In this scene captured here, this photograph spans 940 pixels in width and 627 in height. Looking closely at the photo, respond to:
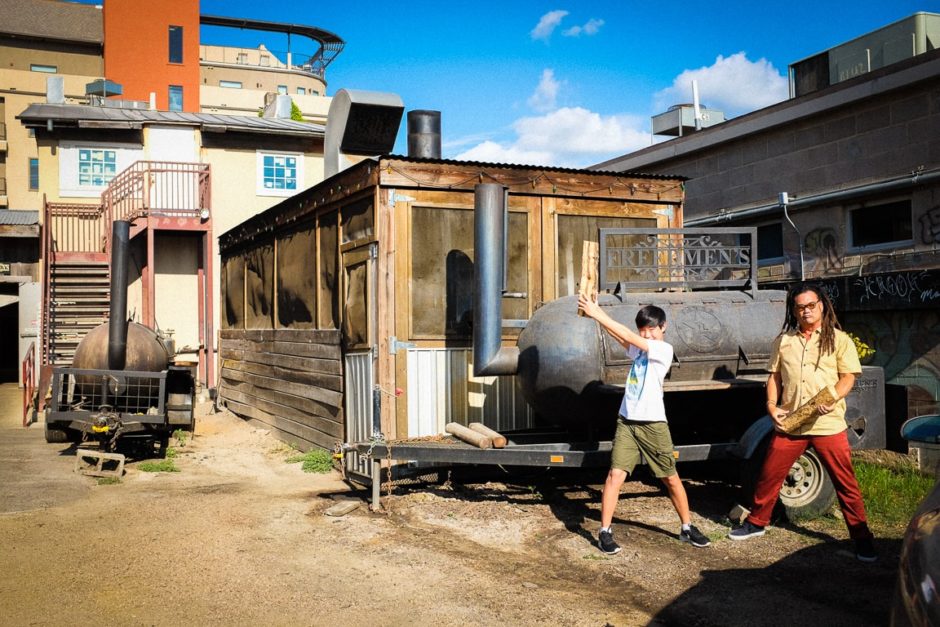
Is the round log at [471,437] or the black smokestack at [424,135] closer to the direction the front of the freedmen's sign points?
the round log

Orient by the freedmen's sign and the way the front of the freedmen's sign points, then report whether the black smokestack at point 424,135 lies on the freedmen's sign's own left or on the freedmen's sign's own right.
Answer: on the freedmen's sign's own right

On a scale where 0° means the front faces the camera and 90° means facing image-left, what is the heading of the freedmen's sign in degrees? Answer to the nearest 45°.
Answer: approximately 0°

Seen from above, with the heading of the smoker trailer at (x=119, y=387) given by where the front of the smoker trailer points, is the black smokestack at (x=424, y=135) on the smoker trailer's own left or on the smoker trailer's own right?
on the smoker trailer's own left

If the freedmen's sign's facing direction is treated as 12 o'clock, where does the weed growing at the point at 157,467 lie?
The weed growing is roughly at 3 o'clock from the freedmen's sign.

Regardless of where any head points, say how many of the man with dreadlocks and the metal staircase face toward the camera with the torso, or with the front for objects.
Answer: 2

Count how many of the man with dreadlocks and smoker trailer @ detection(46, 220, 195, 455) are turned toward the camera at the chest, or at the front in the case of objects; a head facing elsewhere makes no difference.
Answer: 2

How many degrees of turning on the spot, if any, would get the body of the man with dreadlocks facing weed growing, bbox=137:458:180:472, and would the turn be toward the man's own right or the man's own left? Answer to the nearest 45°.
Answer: approximately 90° to the man's own right

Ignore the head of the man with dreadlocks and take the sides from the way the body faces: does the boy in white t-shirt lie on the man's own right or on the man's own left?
on the man's own right

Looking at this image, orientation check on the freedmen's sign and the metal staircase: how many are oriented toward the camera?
2
